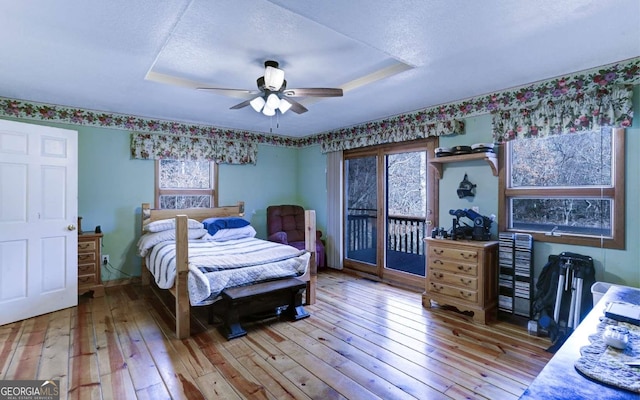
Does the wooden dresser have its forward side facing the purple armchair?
no

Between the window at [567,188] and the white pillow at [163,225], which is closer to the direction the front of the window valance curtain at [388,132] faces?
the white pillow

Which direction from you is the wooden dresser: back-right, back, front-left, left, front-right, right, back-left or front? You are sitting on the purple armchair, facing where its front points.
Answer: front

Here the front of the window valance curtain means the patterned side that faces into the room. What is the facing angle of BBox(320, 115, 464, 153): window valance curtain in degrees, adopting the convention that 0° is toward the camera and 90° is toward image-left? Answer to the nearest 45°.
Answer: approximately 45°

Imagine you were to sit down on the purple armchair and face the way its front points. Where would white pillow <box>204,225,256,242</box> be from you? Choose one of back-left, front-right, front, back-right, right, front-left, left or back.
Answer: right

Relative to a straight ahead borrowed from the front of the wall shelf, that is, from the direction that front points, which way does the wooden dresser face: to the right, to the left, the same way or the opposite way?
the same way

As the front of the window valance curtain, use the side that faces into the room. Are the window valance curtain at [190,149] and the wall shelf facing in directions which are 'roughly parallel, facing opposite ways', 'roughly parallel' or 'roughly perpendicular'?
roughly perpendicular

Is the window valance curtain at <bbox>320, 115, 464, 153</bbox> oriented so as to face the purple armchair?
no

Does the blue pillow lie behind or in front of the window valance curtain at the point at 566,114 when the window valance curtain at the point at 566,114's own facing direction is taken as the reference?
in front

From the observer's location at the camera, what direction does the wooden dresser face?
facing the viewer and to the left of the viewer

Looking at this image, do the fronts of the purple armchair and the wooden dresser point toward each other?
no

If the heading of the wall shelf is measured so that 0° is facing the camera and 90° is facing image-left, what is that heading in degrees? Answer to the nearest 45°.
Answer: approximately 45°

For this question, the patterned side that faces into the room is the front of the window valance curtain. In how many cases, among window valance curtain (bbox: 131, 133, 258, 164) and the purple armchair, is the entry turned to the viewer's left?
0

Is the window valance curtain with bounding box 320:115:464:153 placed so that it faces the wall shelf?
no

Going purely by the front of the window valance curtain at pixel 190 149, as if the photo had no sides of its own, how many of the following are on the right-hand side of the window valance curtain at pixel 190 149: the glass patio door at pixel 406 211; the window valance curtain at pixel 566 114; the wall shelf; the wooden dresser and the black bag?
0

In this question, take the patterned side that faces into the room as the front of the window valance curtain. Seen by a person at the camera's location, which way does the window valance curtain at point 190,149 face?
facing the viewer
